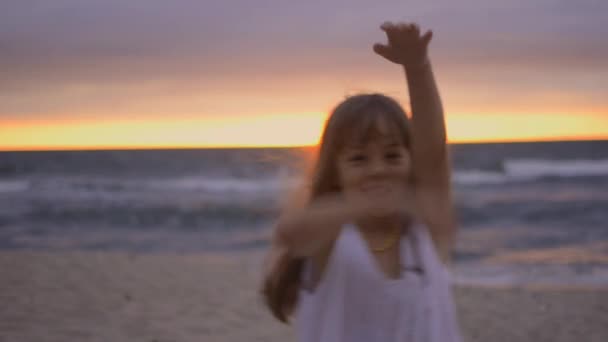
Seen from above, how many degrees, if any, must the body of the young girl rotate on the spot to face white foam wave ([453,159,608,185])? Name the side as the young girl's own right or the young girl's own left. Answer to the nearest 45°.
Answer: approximately 180°

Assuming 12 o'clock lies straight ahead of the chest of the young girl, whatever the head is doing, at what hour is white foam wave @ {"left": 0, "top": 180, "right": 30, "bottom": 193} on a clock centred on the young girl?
The white foam wave is roughly at 5 o'clock from the young girl.

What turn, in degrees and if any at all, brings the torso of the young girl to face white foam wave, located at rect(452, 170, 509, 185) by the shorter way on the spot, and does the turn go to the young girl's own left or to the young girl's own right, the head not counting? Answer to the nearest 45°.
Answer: approximately 180°

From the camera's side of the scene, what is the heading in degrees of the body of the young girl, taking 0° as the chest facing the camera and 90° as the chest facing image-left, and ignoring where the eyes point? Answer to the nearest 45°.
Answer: approximately 0°

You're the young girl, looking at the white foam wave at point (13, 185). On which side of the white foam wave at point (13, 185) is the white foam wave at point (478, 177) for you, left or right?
right
